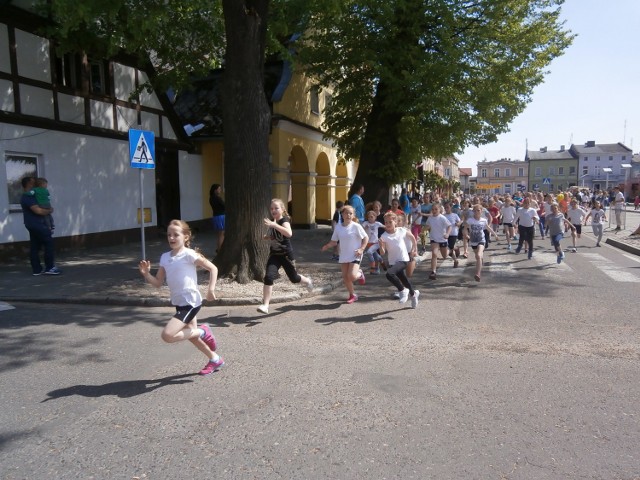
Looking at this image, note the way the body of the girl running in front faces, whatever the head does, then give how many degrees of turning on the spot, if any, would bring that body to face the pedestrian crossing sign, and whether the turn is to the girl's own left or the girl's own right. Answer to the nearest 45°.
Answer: approximately 135° to the girl's own right

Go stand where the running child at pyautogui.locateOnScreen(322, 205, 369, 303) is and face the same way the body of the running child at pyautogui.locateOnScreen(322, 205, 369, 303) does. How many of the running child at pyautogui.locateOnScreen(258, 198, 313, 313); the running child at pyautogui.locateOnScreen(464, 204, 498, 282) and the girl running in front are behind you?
1

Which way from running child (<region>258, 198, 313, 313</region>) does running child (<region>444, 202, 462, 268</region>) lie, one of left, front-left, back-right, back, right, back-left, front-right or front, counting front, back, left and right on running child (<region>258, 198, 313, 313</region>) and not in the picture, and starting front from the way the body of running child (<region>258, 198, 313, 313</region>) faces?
back

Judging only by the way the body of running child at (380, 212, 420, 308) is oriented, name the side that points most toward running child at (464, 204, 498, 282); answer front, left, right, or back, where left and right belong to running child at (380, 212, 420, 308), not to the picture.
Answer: back

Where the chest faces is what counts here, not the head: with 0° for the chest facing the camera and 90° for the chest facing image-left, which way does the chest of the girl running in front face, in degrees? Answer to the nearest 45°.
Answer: approximately 45°

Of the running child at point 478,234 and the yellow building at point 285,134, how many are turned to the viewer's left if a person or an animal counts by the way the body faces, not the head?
0

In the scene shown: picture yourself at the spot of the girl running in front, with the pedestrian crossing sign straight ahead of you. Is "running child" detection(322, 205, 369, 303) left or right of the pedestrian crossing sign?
right

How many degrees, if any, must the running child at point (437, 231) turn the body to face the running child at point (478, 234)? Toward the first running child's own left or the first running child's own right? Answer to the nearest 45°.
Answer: approximately 90° to the first running child's own left

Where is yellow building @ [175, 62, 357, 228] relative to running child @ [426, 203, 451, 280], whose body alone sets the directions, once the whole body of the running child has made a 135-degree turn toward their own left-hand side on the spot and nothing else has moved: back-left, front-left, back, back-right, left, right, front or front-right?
back-left

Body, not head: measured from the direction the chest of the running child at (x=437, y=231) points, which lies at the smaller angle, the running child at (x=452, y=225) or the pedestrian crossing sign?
the pedestrian crossing sign

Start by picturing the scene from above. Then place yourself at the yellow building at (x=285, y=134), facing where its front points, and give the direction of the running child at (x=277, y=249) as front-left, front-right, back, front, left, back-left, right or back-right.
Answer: front-right

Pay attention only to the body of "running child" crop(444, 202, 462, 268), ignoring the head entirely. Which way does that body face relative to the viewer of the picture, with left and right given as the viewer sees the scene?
facing the viewer and to the left of the viewer

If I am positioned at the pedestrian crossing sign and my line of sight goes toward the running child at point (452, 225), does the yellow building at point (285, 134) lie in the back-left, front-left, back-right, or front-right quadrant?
front-left
